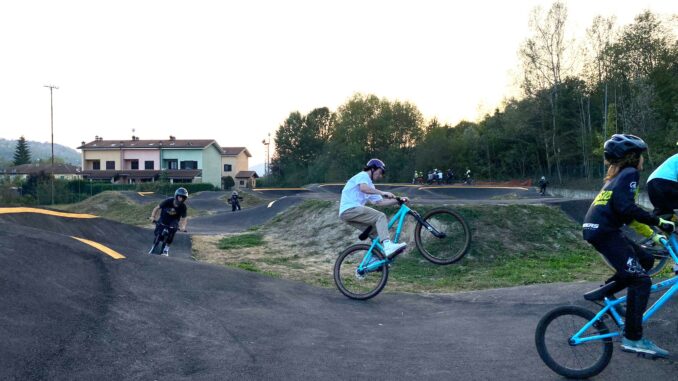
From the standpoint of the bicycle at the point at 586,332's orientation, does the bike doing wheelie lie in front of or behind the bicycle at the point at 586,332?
behind

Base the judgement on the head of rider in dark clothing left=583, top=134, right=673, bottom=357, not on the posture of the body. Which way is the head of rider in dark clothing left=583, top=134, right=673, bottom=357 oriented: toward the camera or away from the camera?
away from the camera

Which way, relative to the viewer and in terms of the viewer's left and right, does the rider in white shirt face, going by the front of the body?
facing to the right of the viewer

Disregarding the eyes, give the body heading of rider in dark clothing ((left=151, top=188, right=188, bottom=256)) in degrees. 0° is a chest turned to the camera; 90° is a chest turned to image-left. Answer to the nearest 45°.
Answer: approximately 315°

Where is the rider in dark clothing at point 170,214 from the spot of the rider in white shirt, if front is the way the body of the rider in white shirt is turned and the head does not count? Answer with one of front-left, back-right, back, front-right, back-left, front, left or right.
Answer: back-left

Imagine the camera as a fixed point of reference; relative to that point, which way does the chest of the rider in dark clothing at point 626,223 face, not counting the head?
to the viewer's right

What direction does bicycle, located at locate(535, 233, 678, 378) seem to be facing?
to the viewer's right
